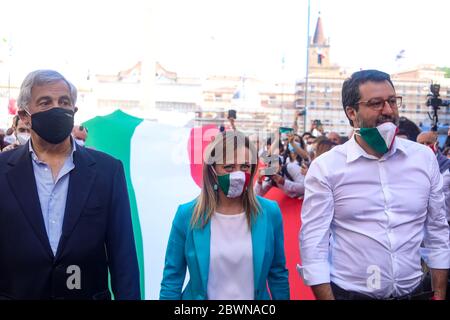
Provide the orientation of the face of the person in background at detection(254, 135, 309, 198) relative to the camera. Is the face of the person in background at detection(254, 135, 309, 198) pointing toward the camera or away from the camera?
toward the camera

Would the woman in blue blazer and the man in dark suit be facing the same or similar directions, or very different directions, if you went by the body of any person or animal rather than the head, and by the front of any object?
same or similar directions

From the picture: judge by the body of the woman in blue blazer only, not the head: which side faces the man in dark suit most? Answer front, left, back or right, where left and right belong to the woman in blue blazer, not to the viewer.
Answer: right

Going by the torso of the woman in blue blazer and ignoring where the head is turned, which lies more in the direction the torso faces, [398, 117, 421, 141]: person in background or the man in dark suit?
the man in dark suit

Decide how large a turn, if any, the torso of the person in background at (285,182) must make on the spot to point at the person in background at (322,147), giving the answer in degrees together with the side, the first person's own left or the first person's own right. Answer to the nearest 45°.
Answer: approximately 180°

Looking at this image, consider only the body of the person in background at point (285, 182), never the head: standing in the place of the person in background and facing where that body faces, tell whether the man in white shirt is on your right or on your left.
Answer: on your left

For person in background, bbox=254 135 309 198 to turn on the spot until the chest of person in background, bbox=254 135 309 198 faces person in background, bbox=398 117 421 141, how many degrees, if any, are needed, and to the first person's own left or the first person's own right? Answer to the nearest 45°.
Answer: approximately 90° to the first person's own left

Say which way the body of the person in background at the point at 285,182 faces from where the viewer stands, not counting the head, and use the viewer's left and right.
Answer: facing the viewer and to the left of the viewer

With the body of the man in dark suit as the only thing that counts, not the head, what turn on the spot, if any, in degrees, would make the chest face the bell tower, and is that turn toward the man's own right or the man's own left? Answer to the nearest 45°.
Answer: approximately 135° to the man's own left

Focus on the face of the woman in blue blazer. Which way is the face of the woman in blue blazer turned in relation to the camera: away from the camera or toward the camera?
toward the camera

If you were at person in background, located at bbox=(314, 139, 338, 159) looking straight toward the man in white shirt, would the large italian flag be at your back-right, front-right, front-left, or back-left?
front-right

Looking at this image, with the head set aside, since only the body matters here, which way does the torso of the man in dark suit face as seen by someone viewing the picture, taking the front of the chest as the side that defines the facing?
toward the camera

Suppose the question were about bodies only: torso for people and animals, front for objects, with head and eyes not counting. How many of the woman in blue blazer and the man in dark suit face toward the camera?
2
